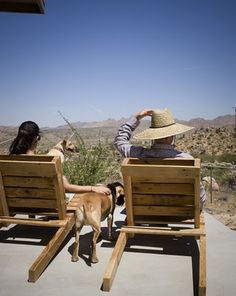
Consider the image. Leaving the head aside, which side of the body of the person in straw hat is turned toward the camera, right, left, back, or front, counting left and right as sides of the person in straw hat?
back

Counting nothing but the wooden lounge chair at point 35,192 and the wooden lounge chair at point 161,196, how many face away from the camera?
2

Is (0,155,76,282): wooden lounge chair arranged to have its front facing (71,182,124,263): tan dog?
no

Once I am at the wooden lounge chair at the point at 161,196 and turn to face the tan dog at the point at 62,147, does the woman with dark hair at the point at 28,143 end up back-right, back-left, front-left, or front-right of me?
front-left

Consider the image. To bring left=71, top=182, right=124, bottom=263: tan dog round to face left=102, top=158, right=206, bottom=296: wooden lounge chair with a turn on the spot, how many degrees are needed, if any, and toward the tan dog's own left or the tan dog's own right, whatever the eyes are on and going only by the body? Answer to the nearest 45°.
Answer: approximately 45° to the tan dog's own right

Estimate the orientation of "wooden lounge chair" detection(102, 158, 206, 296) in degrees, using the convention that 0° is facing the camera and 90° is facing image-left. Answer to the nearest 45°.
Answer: approximately 180°

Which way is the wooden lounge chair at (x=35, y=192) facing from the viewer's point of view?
away from the camera

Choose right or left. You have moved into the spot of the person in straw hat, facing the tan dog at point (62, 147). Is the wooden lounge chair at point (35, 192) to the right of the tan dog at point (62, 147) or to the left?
left

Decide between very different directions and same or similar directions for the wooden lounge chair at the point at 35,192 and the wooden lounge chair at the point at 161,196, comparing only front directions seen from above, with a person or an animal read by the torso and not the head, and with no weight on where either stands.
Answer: same or similar directions

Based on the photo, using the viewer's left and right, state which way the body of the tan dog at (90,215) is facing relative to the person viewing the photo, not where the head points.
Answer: facing away from the viewer and to the right of the viewer

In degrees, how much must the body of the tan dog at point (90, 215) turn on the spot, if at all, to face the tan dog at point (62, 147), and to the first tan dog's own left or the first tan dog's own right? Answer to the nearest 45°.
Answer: approximately 45° to the first tan dog's own left

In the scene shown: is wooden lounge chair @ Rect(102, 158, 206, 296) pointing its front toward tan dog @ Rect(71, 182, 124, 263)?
no
